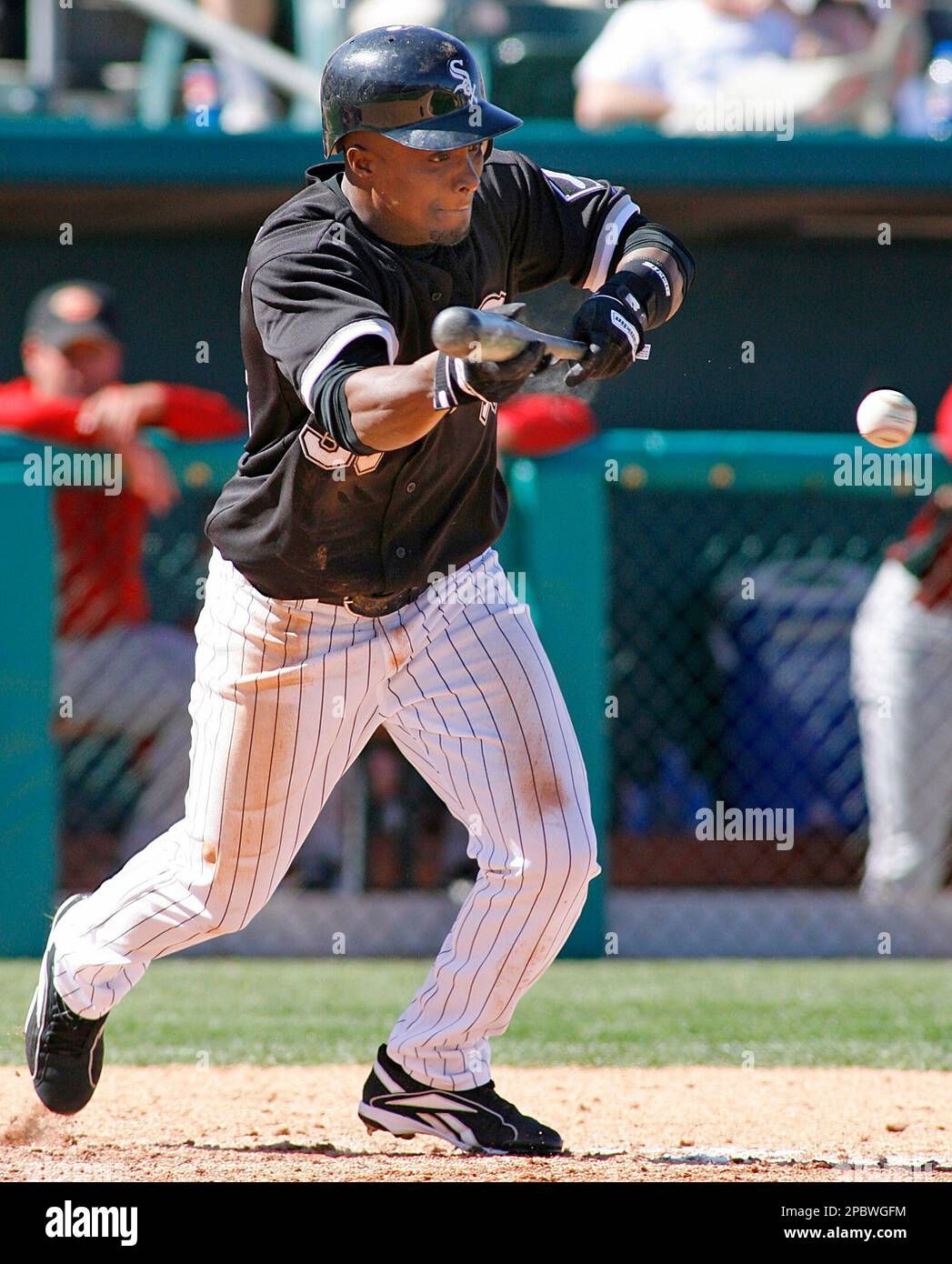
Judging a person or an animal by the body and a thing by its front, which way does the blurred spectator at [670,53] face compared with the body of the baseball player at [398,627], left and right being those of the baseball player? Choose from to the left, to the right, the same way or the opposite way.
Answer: the same way

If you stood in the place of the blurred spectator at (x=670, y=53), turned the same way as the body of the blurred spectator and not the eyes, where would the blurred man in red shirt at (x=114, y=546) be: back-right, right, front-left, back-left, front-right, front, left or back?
right

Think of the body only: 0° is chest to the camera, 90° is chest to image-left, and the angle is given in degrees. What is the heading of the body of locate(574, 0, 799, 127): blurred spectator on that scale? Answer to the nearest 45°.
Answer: approximately 315°

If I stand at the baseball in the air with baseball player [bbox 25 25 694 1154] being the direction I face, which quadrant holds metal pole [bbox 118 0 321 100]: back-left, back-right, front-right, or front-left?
front-right

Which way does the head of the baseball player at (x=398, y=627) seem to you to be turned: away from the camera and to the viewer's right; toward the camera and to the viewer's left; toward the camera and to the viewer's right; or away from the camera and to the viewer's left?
toward the camera and to the viewer's right

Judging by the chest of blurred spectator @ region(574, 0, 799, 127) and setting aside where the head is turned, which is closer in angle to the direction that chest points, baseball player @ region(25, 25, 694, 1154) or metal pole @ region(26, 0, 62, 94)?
the baseball player

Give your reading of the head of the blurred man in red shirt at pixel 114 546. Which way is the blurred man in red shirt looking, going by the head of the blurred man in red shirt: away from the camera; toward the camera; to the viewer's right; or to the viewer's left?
toward the camera

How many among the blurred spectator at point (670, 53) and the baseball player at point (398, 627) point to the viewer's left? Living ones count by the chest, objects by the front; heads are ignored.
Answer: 0

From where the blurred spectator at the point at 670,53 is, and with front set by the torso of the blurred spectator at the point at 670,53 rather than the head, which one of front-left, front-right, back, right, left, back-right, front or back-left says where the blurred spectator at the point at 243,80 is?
back-right

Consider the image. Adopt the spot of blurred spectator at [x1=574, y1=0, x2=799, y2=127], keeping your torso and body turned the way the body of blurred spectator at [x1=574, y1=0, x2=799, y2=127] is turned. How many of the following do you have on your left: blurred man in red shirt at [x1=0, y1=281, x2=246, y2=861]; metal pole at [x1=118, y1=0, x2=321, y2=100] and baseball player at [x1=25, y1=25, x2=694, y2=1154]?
0

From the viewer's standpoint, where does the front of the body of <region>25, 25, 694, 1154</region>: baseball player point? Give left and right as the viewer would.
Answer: facing the viewer and to the right of the viewer

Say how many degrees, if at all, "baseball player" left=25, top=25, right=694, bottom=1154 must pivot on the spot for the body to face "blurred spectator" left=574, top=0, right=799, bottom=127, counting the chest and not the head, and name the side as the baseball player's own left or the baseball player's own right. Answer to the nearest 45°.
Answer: approximately 135° to the baseball player's own left
